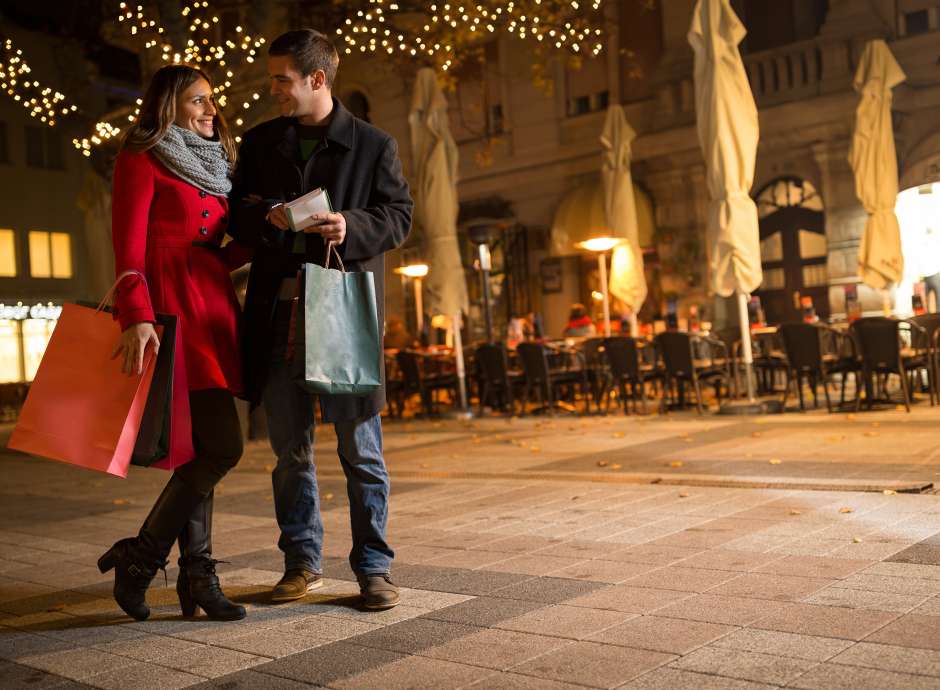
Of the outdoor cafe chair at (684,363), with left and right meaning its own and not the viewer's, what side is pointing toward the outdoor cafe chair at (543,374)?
left

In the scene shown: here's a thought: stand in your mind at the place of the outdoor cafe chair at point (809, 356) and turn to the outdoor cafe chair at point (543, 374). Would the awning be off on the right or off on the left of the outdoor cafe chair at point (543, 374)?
right

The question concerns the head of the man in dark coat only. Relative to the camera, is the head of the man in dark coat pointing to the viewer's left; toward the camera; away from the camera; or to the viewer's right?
to the viewer's left

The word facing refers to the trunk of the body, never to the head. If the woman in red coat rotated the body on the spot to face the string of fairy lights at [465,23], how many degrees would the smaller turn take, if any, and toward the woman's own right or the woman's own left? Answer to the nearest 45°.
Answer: approximately 135° to the woman's own left

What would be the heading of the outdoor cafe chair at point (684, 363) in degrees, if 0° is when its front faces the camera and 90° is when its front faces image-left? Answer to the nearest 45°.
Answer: approximately 225°

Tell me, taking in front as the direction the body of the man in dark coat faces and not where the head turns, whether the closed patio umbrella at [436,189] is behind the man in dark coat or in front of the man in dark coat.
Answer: behind

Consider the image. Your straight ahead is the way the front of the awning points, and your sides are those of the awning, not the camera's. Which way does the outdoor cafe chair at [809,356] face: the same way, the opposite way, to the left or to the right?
the opposite way

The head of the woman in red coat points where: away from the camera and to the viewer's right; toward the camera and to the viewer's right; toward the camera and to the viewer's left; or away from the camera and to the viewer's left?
toward the camera and to the viewer's right

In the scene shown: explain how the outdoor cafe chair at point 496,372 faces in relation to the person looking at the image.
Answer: facing away from the viewer and to the right of the viewer

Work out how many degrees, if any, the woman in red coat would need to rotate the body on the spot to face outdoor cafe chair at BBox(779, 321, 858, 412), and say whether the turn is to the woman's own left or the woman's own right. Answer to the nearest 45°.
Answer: approximately 90° to the woman's own left

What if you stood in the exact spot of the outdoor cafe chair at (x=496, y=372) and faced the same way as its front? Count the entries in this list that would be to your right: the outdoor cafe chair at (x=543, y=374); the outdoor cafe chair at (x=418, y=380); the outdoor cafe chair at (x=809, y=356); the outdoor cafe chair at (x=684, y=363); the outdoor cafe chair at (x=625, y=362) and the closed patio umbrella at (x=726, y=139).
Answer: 5

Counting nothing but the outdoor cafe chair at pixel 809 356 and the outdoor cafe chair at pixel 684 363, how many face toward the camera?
0

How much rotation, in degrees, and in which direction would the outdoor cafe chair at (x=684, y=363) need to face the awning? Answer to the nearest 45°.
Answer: approximately 45° to its left

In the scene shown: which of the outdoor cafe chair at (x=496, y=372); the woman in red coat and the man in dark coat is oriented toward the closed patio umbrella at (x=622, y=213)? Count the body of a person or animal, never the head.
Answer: the outdoor cafe chair

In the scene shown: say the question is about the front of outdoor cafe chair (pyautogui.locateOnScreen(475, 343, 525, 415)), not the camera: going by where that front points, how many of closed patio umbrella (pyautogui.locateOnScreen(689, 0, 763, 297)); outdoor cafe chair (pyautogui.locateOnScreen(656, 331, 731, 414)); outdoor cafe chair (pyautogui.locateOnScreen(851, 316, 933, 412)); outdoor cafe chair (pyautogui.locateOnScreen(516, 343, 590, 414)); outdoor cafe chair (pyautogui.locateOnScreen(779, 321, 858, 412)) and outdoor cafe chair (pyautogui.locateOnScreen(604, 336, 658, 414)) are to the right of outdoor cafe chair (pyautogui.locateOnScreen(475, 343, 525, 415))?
6

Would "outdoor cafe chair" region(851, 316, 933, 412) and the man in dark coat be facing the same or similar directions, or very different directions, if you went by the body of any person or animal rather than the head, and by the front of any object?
very different directions

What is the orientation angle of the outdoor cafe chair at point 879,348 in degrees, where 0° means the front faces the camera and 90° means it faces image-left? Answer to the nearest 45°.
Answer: approximately 225°
